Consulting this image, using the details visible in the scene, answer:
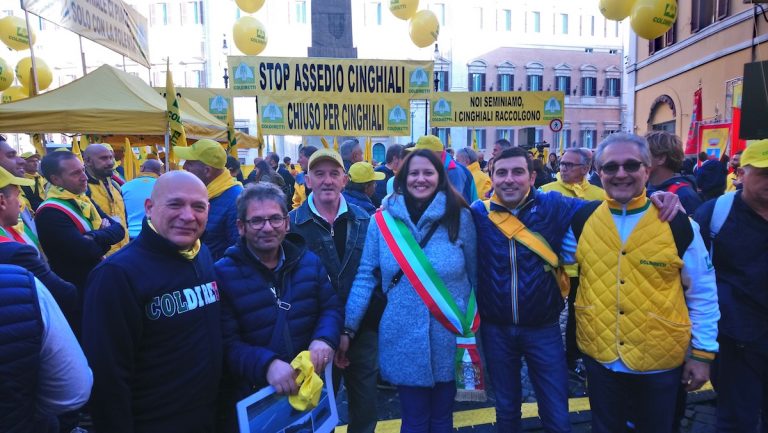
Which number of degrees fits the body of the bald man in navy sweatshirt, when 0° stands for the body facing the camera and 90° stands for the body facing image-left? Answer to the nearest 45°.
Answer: approximately 315°

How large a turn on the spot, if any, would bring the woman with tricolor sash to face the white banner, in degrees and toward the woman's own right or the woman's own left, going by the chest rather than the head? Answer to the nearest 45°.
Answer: approximately 135° to the woman's own right

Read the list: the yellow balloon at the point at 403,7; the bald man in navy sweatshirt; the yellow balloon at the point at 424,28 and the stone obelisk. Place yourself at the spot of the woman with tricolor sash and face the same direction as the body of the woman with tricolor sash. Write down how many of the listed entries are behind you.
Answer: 3

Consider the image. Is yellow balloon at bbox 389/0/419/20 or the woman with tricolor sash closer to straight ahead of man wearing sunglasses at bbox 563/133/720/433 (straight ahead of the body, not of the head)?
the woman with tricolor sash

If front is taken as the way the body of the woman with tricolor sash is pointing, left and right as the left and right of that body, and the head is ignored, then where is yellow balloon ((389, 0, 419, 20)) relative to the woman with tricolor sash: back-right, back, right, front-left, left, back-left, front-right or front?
back

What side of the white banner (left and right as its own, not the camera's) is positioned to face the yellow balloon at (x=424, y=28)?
left

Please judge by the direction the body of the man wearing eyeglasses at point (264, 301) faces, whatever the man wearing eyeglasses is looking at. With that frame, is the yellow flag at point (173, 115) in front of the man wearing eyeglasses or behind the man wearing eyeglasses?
behind

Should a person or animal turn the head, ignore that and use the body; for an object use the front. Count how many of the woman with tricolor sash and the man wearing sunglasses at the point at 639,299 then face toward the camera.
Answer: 2

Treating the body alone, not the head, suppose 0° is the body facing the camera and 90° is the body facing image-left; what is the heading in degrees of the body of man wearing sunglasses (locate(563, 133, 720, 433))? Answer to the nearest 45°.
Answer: approximately 0°

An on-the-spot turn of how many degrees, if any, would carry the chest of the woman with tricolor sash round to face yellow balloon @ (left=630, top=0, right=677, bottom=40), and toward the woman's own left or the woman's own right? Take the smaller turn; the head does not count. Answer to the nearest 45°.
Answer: approximately 135° to the woman's own left
